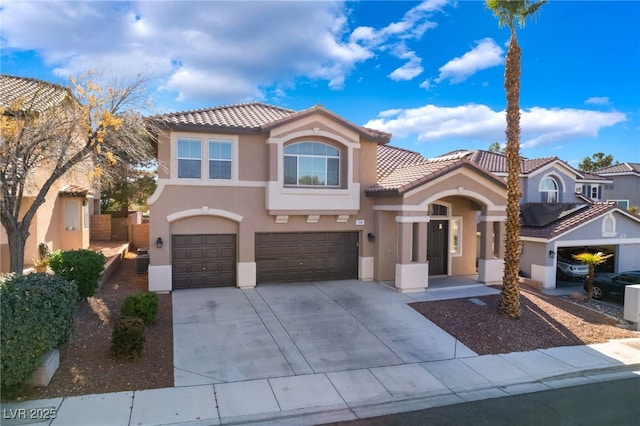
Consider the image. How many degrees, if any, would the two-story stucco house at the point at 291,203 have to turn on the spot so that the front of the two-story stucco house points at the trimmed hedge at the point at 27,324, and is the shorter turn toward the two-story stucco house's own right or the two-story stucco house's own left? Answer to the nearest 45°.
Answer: approximately 45° to the two-story stucco house's own right

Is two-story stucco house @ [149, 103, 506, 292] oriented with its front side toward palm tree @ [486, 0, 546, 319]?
no

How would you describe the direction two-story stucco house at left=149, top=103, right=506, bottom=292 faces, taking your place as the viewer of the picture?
facing the viewer

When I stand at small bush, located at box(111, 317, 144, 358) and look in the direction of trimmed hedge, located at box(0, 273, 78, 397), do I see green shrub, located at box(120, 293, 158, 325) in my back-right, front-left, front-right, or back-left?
back-right

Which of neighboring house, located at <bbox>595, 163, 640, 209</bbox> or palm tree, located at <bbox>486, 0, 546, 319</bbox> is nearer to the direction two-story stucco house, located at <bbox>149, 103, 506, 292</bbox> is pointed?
the palm tree

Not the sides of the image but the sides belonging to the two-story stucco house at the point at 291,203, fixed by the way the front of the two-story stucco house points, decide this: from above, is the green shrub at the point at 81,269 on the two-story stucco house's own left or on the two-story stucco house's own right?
on the two-story stucco house's own right

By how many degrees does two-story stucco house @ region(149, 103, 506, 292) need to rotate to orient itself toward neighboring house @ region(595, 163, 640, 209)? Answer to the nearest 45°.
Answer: approximately 135° to its left

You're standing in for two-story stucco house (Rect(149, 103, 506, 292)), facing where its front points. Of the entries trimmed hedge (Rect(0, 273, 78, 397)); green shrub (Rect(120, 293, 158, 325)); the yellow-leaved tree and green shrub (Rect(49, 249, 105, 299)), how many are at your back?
0

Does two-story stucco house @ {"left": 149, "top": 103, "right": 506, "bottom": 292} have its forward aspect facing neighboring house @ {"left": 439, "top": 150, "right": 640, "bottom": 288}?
no

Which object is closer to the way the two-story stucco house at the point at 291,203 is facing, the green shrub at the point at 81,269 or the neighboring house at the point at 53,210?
the green shrub

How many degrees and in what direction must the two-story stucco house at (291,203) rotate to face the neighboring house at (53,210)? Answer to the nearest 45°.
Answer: approximately 90° to its right

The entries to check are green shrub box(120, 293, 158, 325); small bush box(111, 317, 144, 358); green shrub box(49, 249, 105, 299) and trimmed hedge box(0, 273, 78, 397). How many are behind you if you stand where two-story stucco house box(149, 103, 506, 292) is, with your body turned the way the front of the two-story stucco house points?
0

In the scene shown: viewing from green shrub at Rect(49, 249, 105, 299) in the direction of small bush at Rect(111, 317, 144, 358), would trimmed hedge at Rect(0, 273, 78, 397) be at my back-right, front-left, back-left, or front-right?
front-right
